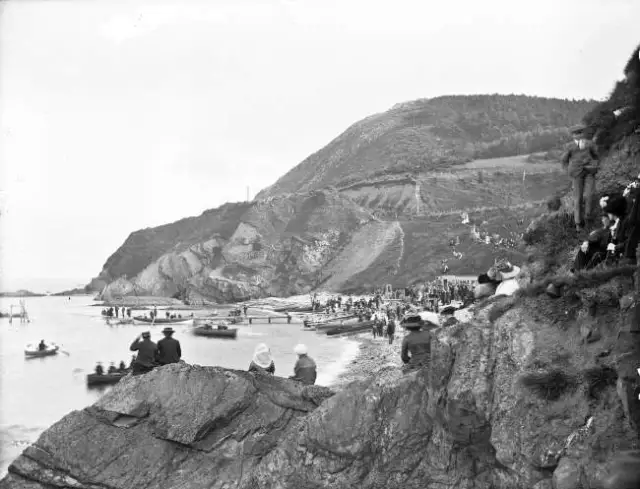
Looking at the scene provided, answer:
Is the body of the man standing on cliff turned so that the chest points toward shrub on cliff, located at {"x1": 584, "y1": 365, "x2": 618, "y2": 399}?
yes

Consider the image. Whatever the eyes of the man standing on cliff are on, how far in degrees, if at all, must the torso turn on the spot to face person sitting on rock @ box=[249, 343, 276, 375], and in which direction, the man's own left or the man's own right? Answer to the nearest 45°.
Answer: approximately 45° to the man's own right

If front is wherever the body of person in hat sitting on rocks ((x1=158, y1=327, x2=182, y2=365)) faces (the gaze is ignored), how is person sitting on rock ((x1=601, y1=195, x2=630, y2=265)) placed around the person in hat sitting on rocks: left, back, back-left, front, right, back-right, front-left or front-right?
back-right

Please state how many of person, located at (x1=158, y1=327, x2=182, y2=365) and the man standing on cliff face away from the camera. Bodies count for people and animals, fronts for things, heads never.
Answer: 1

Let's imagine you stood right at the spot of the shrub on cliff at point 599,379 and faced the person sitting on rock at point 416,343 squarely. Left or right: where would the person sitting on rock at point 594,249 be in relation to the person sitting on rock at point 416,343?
right

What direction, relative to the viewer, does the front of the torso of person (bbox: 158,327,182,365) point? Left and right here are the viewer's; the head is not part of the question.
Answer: facing away from the viewer

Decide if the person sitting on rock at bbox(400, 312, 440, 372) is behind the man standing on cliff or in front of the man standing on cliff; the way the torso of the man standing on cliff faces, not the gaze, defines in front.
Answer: in front

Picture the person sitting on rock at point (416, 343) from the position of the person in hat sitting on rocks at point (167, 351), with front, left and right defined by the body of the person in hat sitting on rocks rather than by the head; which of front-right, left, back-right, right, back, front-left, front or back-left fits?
back-right

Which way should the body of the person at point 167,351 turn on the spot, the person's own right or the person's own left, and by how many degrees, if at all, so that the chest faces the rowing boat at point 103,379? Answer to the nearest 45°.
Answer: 0° — they already face it
